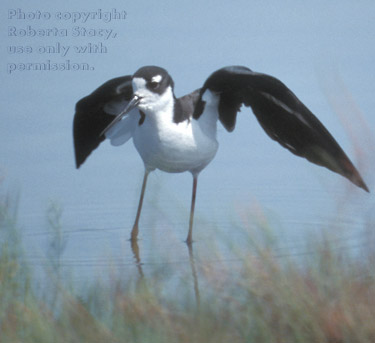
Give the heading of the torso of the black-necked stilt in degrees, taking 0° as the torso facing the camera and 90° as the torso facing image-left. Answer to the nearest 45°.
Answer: approximately 45°
